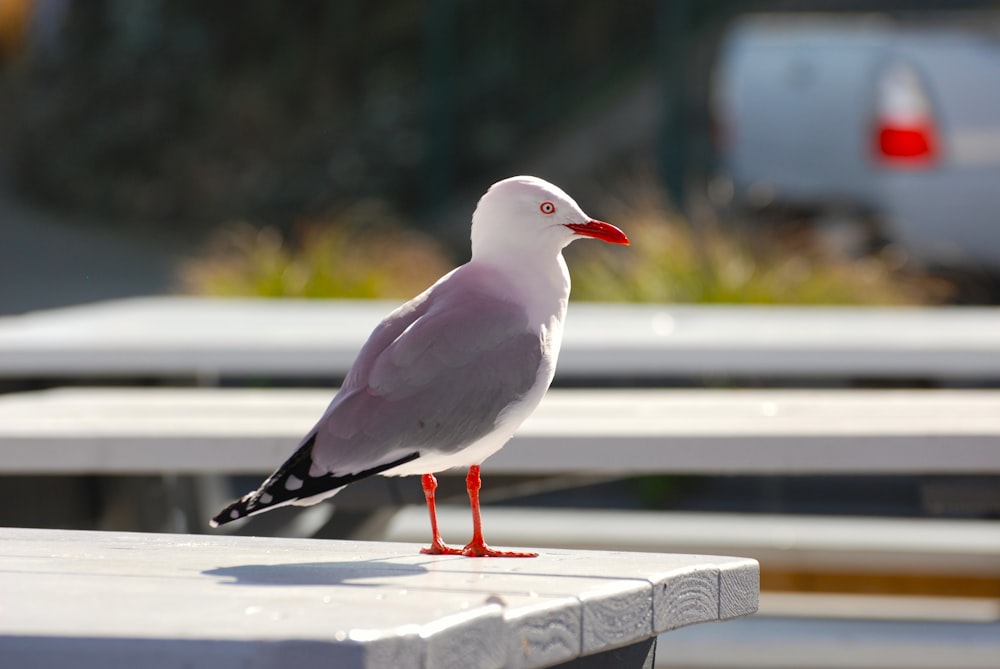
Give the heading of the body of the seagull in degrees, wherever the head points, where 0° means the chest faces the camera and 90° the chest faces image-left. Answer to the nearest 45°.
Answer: approximately 270°
